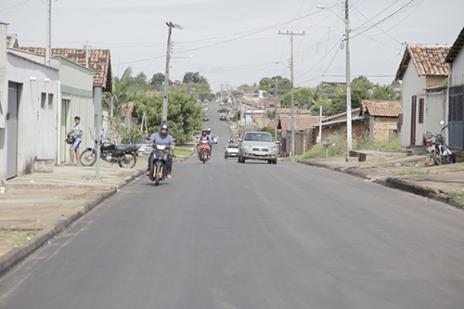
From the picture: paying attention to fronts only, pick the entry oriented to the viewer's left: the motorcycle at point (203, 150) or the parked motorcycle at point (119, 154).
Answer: the parked motorcycle

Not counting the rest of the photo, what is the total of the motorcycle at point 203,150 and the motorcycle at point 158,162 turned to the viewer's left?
0

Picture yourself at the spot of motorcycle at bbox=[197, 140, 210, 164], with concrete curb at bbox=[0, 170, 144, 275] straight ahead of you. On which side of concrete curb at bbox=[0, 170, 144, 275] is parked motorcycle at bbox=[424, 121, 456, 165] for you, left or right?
left

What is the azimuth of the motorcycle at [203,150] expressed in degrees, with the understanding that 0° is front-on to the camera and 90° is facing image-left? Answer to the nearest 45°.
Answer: approximately 0°

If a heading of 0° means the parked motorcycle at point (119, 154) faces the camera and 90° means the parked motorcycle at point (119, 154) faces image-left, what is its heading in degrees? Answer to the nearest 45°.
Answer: approximately 90°

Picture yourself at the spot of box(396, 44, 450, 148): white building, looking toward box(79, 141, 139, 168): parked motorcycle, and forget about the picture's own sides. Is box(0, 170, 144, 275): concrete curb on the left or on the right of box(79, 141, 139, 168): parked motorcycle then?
left

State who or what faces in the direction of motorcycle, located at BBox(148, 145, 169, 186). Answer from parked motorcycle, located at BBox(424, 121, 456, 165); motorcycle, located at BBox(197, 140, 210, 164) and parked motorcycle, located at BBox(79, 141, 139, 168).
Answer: motorcycle, located at BBox(197, 140, 210, 164)

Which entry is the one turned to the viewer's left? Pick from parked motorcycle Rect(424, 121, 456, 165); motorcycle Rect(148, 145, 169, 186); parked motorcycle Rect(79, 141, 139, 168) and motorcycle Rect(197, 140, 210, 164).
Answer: parked motorcycle Rect(79, 141, 139, 168)

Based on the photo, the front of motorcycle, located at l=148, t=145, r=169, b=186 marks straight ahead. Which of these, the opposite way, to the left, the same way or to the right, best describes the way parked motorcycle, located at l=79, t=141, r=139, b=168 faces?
to the right

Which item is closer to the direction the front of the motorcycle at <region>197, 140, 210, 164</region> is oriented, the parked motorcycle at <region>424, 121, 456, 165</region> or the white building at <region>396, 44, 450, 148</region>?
the parked motorcycle

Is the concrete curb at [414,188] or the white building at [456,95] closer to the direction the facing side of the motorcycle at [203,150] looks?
the concrete curb

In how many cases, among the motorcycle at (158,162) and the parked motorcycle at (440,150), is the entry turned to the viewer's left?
0
